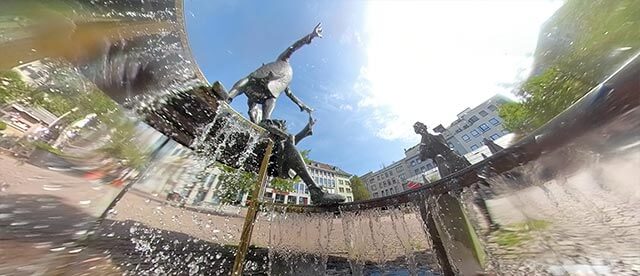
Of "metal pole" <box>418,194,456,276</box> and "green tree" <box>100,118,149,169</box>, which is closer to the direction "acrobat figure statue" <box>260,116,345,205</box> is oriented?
the metal pole
